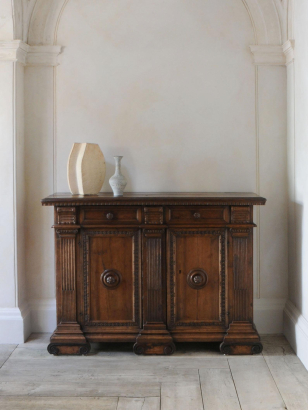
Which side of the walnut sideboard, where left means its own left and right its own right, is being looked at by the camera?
front
